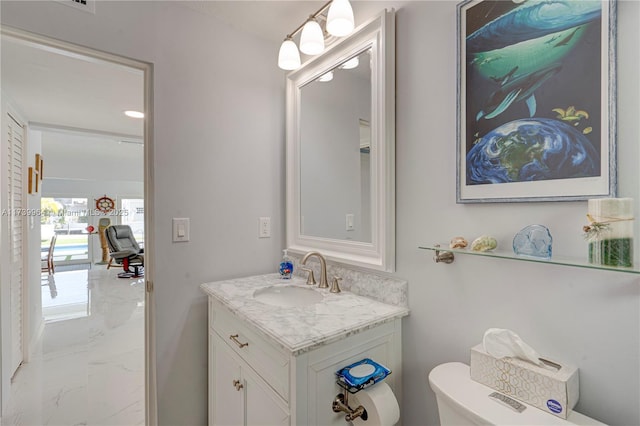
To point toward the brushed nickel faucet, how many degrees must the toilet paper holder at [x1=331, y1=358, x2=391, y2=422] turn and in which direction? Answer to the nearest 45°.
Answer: approximately 135° to its left

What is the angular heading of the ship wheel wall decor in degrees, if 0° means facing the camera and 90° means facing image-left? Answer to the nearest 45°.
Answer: approximately 0°

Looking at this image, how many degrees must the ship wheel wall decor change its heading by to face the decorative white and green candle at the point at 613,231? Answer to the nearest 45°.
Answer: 0° — it already faces it

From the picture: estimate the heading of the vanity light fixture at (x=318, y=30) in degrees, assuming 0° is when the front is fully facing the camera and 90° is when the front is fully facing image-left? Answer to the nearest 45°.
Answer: approximately 45°

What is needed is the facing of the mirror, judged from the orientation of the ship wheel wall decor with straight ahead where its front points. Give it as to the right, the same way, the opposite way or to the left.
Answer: to the right

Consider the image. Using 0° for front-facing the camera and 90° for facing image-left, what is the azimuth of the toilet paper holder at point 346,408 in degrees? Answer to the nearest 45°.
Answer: approximately 315°
